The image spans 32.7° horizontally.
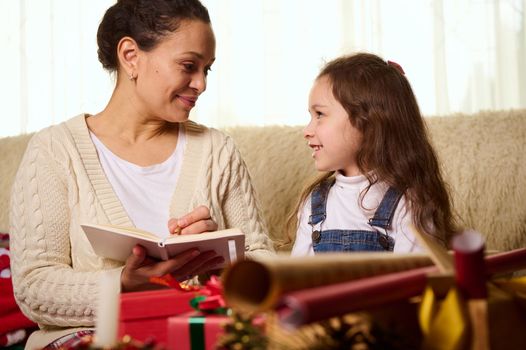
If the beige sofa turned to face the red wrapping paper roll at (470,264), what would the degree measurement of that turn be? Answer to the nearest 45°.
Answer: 0° — it already faces it

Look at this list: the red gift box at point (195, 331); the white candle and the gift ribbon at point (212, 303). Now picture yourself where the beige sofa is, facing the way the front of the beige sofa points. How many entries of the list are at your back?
0

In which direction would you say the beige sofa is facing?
toward the camera

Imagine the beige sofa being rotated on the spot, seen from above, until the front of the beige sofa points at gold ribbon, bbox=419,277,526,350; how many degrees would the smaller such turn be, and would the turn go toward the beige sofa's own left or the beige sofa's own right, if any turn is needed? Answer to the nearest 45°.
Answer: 0° — it already faces it

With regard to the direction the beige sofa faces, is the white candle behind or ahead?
ahead

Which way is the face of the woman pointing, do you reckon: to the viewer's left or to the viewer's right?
to the viewer's right

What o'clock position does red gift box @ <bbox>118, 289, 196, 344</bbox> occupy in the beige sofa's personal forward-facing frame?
The red gift box is roughly at 1 o'clock from the beige sofa.

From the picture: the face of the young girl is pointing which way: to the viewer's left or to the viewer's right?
to the viewer's left

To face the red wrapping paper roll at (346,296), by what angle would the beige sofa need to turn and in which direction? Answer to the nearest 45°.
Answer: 0° — it already faces it
